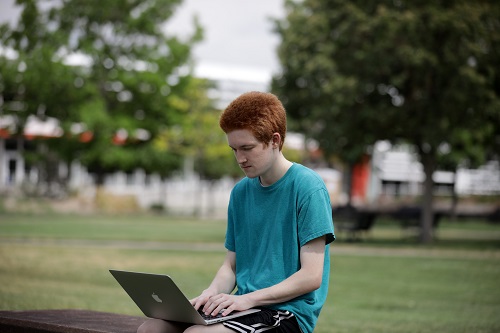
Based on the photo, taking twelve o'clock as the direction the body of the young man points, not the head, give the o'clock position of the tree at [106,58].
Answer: The tree is roughly at 4 o'clock from the young man.

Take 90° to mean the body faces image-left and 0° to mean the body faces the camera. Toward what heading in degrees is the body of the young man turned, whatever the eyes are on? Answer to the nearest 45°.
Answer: approximately 45°

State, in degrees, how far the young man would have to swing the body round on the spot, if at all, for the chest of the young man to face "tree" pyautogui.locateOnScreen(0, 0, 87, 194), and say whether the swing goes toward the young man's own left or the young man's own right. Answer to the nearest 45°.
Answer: approximately 135° to the young man's own right

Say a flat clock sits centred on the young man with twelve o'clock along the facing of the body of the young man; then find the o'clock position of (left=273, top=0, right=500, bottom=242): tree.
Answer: The tree is roughly at 5 o'clock from the young man.

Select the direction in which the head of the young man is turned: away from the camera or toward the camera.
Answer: toward the camera
